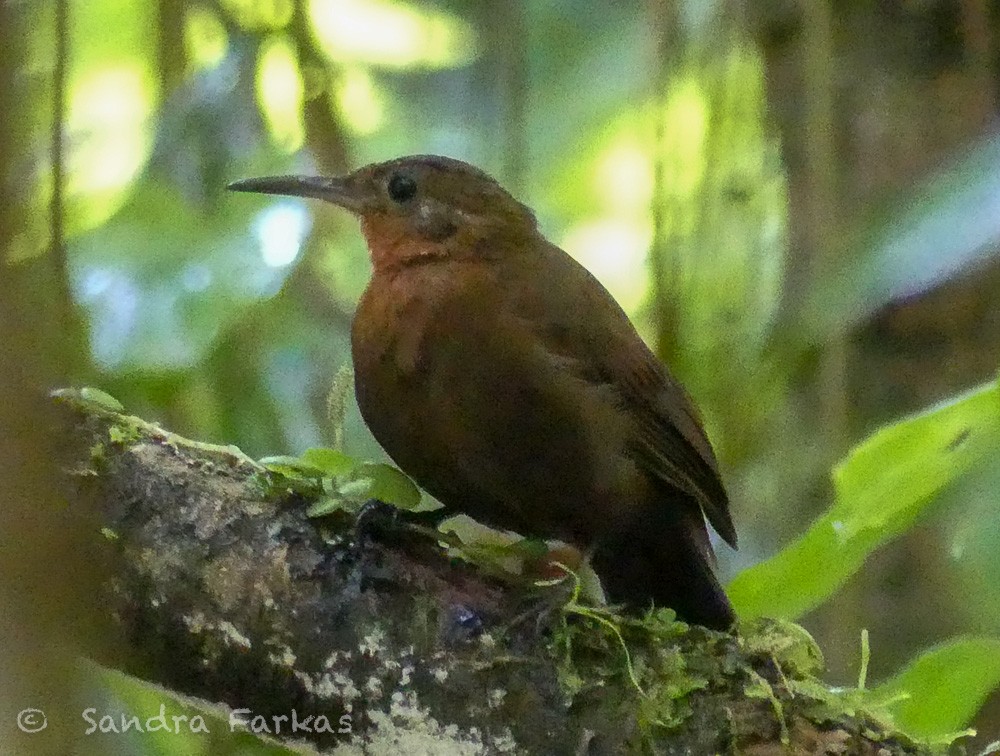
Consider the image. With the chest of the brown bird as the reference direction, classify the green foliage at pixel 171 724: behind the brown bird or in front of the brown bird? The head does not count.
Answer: in front

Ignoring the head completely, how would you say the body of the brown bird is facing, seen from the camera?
to the viewer's left

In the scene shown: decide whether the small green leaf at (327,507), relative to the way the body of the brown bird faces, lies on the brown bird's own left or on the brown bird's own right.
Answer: on the brown bird's own right

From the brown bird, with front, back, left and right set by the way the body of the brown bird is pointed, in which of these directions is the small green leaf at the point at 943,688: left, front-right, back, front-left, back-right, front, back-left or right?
back-left
